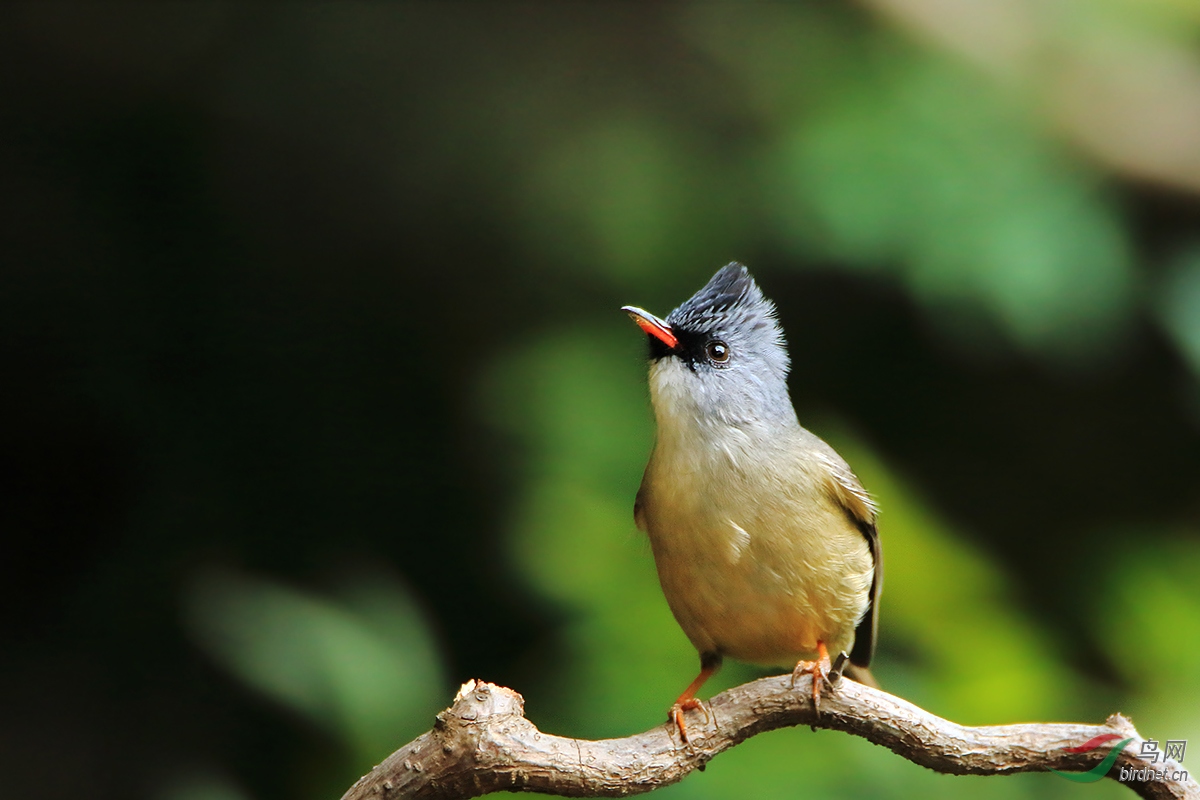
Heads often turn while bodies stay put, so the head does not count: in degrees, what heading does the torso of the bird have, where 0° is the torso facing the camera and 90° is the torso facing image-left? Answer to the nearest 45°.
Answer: approximately 45°
